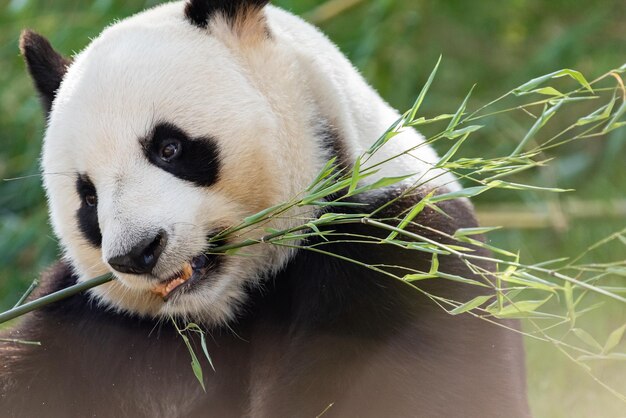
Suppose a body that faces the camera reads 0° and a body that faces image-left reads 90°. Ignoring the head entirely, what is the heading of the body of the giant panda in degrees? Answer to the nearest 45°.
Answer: approximately 45°
